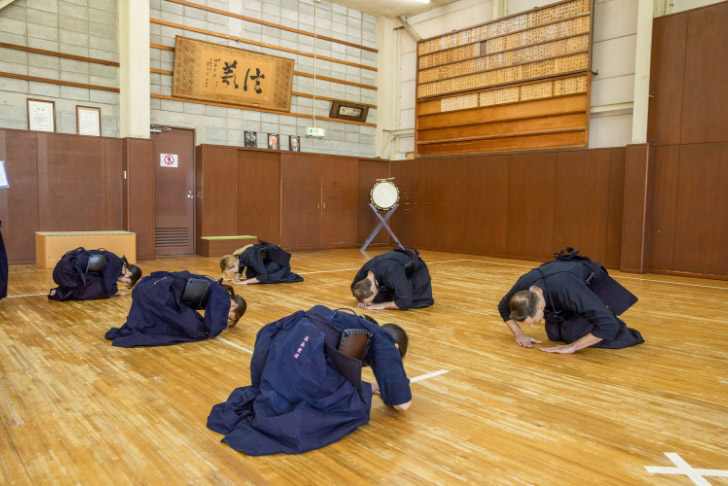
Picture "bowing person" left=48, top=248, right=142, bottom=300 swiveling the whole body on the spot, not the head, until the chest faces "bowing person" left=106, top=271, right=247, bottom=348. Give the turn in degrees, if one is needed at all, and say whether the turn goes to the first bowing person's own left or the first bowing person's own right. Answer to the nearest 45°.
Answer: approximately 90° to the first bowing person's own right

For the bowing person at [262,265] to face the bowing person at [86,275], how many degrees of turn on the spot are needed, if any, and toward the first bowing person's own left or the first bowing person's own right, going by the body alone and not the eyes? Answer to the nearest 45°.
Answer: approximately 45° to the first bowing person's own left

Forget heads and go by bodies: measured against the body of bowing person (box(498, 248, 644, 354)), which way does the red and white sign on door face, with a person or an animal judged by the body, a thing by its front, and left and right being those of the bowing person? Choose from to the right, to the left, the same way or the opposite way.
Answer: to the left

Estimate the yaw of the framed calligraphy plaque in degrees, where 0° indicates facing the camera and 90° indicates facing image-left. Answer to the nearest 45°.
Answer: approximately 315°

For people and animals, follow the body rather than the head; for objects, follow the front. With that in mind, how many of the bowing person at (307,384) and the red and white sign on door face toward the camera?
1

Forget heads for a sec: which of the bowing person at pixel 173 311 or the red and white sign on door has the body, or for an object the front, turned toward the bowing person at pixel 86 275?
the red and white sign on door

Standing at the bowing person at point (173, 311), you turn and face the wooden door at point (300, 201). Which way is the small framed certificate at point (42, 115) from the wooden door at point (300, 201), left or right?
left

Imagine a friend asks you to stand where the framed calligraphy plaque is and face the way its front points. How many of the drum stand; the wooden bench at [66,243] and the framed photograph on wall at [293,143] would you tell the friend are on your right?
1

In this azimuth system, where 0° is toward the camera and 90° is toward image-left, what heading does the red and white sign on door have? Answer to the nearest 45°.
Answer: approximately 0°

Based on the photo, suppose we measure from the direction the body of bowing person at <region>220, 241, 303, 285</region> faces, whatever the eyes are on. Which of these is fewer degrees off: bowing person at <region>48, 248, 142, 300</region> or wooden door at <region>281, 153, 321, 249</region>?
the bowing person

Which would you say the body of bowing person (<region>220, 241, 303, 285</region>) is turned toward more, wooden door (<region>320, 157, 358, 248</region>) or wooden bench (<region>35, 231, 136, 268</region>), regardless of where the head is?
the wooden bench

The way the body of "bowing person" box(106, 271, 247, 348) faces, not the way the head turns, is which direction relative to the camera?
to the viewer's right

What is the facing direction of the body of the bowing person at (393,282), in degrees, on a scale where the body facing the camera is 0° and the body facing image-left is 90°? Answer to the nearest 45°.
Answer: approximately 45°

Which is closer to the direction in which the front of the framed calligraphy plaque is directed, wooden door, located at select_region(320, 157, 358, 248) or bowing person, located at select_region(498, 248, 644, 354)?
the bowing person

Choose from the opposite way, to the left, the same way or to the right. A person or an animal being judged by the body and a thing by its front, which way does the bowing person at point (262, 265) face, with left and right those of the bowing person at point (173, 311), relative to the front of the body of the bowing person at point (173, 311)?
the opposite way
